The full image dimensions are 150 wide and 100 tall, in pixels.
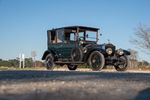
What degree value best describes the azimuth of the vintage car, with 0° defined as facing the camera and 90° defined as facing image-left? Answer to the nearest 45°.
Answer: approximately 315°

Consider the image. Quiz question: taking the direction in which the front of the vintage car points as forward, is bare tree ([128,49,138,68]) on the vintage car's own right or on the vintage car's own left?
on the vintage car's own left
